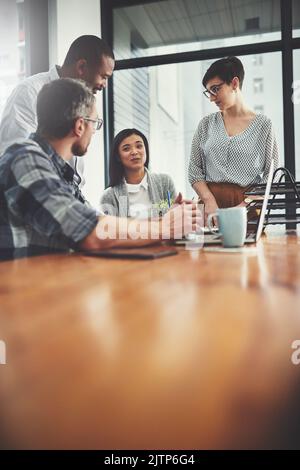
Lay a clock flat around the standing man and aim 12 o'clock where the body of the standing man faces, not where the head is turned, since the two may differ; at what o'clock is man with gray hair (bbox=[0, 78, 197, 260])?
The man with gray hair is roughly at 3 o'clock from the standing man.

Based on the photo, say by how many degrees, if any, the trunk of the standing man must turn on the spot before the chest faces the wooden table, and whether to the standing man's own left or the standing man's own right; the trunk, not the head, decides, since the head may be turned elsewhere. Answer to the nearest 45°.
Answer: approximately 90° to the standing man's own right

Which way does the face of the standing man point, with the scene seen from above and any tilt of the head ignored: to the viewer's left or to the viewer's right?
to the viewer's right

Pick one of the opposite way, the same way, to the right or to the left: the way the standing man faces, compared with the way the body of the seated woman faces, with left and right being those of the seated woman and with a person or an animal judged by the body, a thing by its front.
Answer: to the left

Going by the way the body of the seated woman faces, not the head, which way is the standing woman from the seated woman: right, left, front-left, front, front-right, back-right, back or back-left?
front-left

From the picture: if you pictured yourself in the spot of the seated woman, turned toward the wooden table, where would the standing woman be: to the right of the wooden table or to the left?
left

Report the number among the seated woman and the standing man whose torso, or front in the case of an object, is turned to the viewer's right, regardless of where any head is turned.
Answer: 1

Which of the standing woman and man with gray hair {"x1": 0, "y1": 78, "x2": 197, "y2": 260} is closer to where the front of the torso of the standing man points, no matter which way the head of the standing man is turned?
the standing woman

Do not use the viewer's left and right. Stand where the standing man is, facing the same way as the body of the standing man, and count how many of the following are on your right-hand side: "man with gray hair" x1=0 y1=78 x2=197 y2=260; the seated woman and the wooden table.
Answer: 2

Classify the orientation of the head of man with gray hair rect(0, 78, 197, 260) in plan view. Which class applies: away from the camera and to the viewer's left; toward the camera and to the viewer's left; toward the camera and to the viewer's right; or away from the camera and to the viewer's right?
away from the camera and to the viewer's right

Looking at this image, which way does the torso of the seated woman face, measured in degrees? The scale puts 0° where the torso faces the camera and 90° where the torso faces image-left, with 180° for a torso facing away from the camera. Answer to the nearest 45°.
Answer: approximately 0°

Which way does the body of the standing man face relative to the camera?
to the viewer's right
